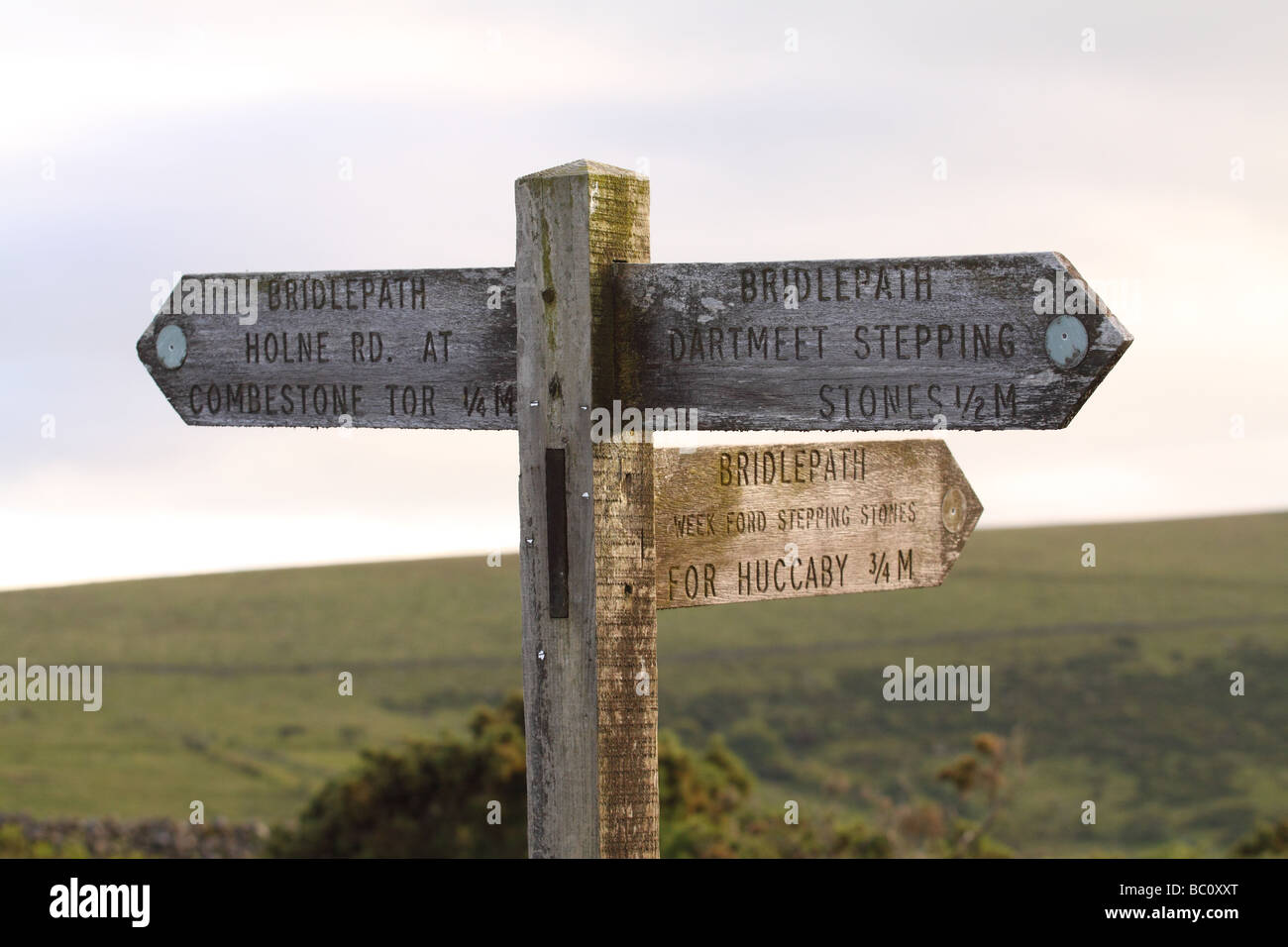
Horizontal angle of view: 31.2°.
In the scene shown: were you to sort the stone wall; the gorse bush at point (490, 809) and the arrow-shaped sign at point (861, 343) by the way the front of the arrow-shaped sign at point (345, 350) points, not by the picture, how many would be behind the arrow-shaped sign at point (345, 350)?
2

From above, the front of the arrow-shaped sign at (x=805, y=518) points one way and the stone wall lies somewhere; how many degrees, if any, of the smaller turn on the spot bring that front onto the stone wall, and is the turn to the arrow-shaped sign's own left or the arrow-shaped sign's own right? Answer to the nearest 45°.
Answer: approximately 135° to the arrow-shaped sign's own right

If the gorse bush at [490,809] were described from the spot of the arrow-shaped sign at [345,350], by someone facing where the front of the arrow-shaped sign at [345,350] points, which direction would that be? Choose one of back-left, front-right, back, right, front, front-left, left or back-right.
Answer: back

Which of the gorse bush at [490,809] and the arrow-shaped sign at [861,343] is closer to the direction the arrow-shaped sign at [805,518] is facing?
the arrow-shaped sign
